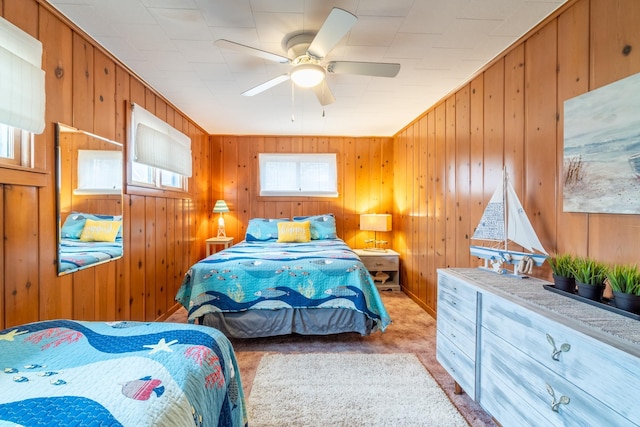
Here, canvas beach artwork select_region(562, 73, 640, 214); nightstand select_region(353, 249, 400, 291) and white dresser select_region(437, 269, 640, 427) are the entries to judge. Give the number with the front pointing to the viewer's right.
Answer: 0

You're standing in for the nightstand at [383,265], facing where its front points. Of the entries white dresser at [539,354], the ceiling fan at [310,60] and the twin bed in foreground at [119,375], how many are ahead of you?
3

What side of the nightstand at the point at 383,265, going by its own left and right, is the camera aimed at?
front

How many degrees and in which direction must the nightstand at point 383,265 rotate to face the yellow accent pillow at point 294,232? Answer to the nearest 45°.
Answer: approximately 90° to its right

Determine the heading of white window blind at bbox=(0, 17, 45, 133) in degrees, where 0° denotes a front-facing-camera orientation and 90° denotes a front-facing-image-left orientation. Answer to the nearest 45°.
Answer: approximately 315°

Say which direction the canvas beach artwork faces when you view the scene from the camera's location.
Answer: facing the viewer and to the left of the viewer

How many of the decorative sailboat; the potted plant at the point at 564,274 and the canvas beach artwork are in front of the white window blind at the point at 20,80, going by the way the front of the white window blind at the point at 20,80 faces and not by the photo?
3

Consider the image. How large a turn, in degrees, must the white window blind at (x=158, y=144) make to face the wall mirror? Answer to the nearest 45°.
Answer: approximately 90° to its right

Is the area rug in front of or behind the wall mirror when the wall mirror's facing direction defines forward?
in front

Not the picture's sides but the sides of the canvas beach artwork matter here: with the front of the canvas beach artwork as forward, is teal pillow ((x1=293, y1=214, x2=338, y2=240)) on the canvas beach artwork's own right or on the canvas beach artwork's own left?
on the canvas beach artwork's own right

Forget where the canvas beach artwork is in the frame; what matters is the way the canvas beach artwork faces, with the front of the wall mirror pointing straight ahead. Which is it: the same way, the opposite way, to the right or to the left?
the opposite way

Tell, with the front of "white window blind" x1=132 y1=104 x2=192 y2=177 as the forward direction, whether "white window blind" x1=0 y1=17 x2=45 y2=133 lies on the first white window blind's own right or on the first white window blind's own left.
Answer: on the first white window blind's own right

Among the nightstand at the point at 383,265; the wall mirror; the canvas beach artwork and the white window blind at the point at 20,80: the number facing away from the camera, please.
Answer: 0

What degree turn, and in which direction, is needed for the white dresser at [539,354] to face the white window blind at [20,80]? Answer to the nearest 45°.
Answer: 0° — it already faces it

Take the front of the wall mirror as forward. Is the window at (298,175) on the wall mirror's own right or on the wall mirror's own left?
on the wall mirror's own left

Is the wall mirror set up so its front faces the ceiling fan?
yes

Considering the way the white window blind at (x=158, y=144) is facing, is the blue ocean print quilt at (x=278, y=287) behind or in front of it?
in front

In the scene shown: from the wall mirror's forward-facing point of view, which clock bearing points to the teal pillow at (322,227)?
The teal pillow is roughly at 10 o'clock from the wall mirror.

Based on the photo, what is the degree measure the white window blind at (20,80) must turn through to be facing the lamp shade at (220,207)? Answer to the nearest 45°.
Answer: approximately 90° to its left
